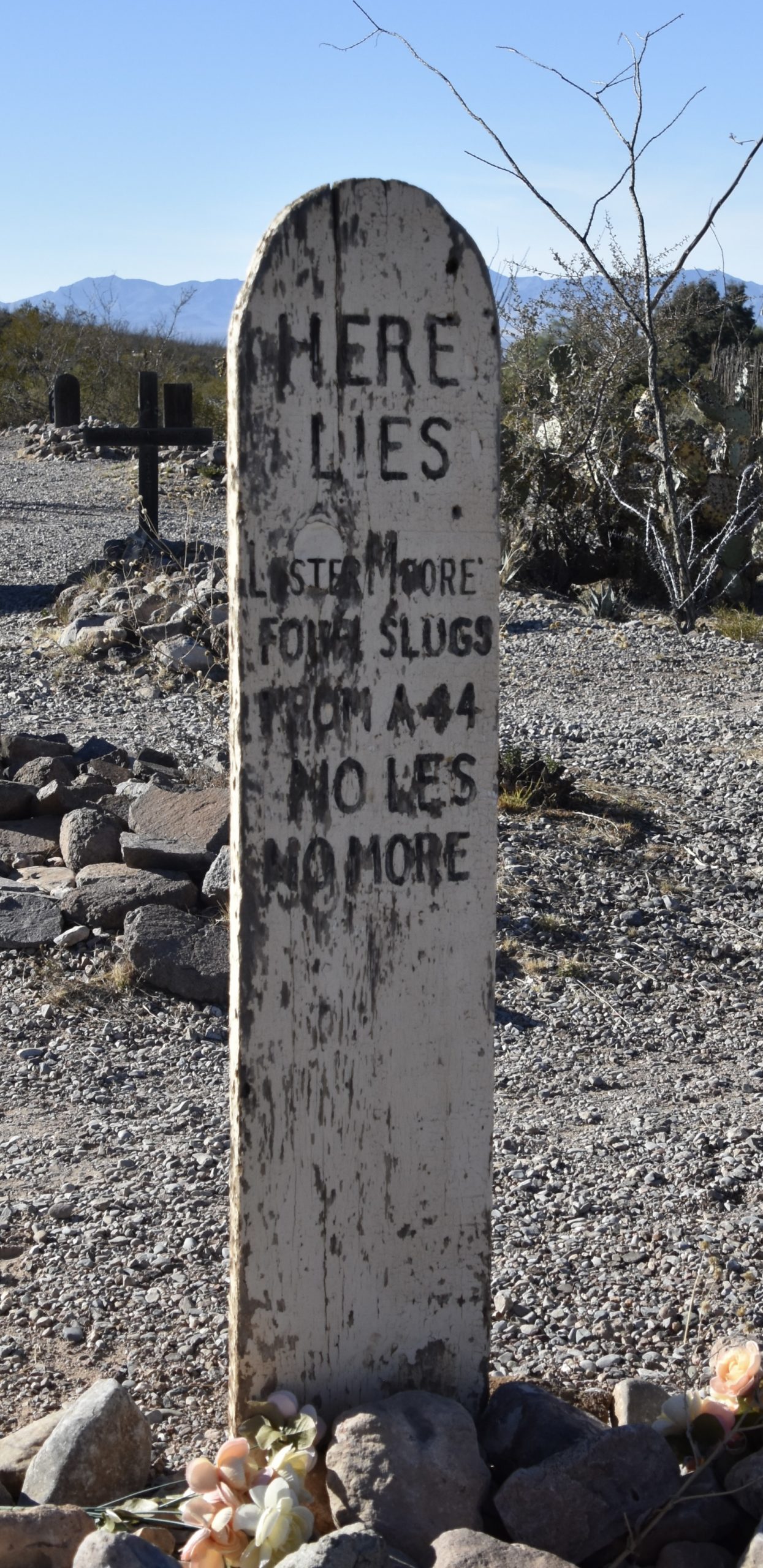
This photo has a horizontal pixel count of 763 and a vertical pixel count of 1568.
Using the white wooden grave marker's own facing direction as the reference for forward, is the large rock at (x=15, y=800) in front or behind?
behind

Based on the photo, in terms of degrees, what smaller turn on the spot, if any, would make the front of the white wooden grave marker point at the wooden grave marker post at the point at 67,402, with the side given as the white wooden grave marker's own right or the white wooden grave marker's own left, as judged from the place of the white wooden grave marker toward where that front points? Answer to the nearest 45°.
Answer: approximately 180°

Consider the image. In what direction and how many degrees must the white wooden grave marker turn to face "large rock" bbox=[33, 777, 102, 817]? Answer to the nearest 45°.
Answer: approximately 180°

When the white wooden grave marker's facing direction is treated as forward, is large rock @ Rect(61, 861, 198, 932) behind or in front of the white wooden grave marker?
behind

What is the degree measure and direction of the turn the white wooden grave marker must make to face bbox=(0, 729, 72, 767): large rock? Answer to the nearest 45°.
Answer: approximately 180°

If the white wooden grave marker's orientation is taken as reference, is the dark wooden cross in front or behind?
behind

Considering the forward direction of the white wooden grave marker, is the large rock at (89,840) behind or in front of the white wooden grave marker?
behind

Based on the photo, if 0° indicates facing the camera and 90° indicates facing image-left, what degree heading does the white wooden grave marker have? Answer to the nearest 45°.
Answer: approximately 0°

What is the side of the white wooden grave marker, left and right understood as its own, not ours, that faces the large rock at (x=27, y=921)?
back

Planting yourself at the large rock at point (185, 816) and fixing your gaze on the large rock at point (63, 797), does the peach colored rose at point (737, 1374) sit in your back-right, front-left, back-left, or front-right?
back-left
